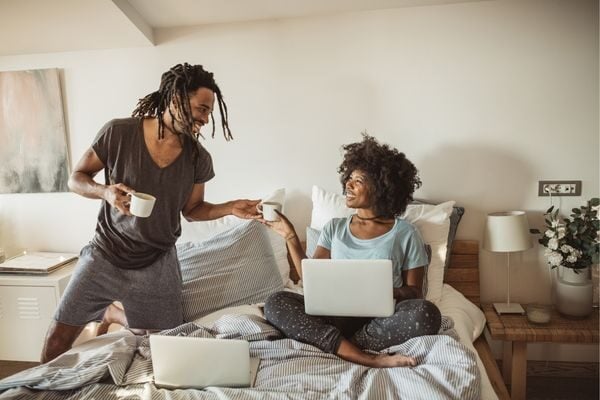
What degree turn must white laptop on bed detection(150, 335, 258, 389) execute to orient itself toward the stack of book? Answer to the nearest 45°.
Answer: approximately 45° to its left

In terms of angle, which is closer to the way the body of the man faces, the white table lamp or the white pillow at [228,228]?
the white table lamp

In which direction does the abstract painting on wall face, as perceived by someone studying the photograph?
facing the viewer

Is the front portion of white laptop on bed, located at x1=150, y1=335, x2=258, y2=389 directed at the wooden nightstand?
no

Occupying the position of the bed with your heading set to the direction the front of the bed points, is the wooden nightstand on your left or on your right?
on your left

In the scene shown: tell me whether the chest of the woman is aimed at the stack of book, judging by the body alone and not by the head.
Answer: no

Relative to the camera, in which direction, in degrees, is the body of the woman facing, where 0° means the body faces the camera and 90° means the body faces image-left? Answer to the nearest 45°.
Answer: approximately 0°

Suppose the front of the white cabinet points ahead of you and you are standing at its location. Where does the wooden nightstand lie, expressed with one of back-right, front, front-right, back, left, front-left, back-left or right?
front-left

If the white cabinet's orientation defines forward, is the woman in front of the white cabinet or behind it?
in front

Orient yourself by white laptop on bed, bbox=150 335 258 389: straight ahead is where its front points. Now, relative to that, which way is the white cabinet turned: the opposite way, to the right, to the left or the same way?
the opposite way

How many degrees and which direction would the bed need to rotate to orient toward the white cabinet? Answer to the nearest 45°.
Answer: approximately 135° to its right

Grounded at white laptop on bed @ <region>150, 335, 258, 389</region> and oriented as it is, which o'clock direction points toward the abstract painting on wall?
The abstract painting on wall is roughly at 11 o'clock from the white laptop on bed.

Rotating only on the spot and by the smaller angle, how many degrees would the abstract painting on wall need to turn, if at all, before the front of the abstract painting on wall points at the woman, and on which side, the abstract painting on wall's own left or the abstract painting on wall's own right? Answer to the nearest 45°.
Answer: approximately 45° to the abstract painting on wall's own left

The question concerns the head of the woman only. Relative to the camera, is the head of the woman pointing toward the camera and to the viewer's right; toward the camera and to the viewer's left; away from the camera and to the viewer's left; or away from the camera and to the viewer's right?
toward the camera and to the viewer's left

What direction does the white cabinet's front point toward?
toward the camera

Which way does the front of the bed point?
toward the camera

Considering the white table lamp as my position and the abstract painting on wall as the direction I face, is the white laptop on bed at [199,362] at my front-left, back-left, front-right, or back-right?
front-left

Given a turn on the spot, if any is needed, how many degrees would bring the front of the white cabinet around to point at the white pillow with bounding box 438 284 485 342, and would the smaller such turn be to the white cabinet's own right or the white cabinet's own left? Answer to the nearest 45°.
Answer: approximately 45° to the white cabinet's own left

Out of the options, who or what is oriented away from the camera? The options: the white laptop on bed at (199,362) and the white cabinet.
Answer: the white laptop on bed

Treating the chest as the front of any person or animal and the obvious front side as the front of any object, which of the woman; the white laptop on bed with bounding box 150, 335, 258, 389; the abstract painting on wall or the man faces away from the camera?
the white laptop on bed
